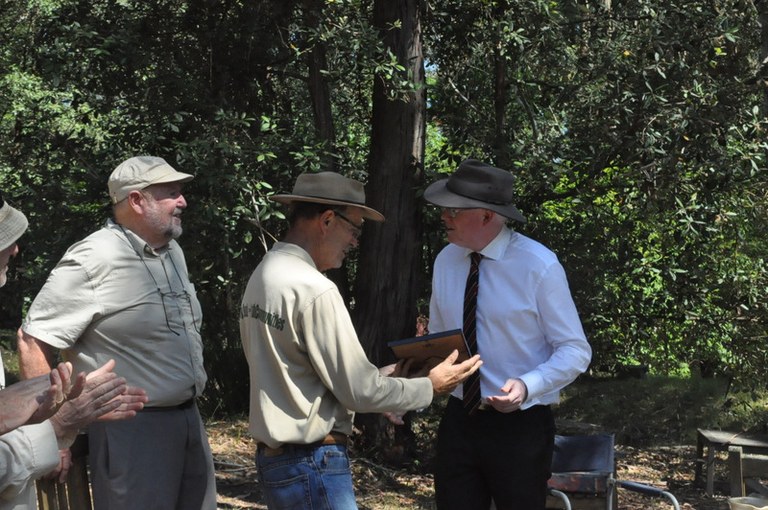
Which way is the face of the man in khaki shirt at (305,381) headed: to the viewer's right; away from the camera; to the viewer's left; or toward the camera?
to the viewer's right

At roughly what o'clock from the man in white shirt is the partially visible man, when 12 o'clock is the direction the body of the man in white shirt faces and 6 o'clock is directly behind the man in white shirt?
The partially visible man is roughly at 12 o'clock from the man in white shirt.

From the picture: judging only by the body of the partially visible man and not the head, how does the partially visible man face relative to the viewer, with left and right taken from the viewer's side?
facing to the right of the viewer

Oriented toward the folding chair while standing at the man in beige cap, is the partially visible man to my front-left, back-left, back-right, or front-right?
back-right

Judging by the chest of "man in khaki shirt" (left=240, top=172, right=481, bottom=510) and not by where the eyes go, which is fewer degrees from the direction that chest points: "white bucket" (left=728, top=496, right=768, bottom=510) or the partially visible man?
the white bucket

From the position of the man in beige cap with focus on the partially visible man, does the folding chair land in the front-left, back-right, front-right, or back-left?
back-left

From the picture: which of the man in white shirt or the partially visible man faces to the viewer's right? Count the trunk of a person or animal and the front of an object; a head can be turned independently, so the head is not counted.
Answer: the partially visible man

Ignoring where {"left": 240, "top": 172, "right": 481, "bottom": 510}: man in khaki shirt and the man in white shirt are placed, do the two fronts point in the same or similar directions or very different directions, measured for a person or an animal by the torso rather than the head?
very different directions

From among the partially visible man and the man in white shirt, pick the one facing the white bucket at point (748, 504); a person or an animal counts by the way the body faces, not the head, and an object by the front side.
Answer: the partially visible man

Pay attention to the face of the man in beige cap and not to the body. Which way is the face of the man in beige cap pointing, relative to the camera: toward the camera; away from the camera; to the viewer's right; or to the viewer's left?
to the viewer's right

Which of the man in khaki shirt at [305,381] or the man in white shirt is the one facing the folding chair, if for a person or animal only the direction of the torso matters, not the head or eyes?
the man in khaki shirt

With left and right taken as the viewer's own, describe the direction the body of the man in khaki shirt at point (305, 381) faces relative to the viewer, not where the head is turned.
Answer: facing away from the viewer and to the right of the viewer

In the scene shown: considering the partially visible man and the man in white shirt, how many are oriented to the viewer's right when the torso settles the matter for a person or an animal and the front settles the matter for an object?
1
